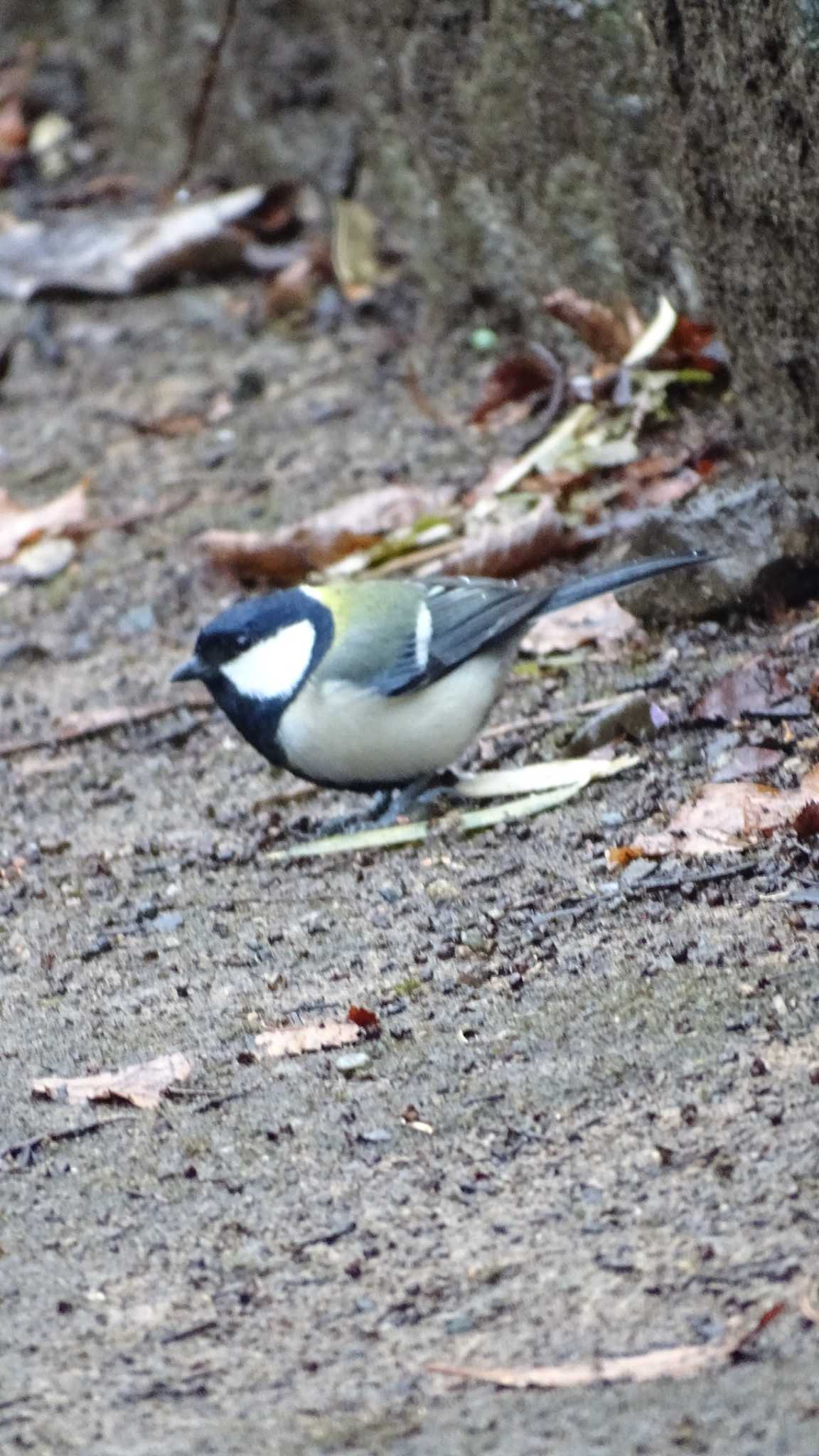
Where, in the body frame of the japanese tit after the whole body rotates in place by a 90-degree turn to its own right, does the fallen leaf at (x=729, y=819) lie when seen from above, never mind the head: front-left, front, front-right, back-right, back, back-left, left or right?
back-right

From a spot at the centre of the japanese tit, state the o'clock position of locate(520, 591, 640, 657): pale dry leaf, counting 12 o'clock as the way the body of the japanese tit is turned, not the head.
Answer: The pale dry leaf is roughly at 4 o'clock from the japanese tit.

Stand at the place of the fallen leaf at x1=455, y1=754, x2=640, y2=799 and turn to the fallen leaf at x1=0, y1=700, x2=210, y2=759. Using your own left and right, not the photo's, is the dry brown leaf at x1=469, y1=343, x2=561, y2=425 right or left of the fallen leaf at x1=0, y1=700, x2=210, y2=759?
right

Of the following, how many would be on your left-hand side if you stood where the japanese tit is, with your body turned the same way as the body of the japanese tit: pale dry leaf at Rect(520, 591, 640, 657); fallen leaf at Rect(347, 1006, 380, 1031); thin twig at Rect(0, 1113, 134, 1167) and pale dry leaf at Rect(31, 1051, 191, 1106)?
3

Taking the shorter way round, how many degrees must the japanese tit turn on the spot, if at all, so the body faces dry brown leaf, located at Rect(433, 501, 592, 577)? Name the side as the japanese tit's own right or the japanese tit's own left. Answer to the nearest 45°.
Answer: approximately 90° to the japanese tit's own right

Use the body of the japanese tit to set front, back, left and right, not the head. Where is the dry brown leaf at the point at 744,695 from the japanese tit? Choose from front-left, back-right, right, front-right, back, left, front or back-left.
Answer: back

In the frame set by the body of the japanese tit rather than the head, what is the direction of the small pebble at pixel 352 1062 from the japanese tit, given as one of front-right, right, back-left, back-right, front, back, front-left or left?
left

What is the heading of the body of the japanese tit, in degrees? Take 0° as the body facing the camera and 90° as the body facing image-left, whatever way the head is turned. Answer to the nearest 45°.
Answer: approximately 90°

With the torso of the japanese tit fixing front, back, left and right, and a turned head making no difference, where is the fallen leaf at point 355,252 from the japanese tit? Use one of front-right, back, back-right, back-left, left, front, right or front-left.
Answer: right
